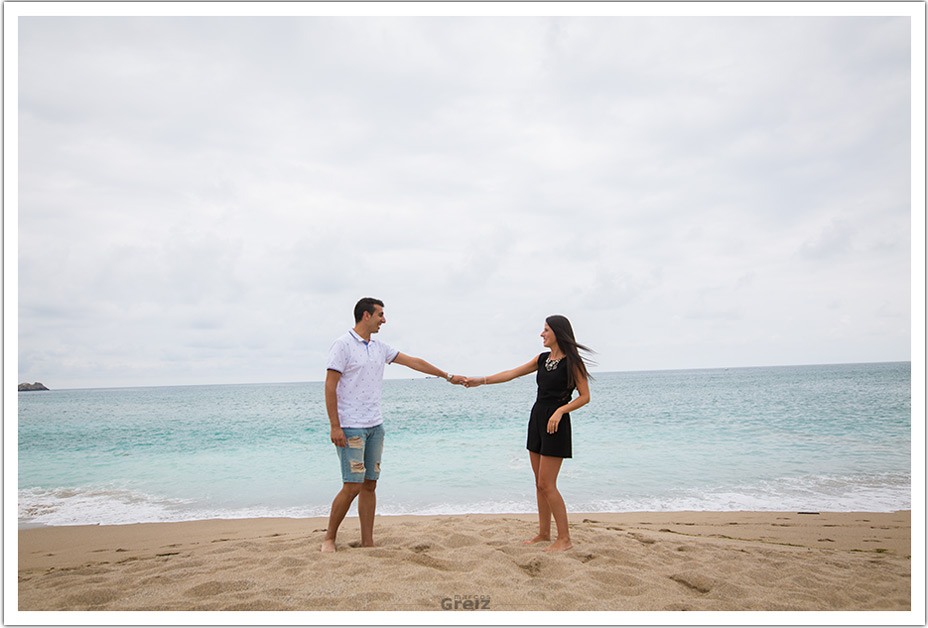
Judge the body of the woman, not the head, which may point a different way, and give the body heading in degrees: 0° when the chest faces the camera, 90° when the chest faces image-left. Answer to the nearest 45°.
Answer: approximately 45°

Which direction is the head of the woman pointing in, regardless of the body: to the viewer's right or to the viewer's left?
to the viewer's left

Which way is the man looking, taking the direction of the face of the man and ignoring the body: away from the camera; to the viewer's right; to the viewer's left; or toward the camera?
to the viewer's right
